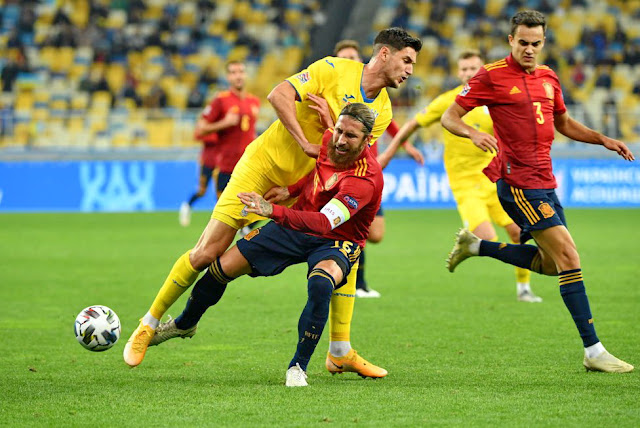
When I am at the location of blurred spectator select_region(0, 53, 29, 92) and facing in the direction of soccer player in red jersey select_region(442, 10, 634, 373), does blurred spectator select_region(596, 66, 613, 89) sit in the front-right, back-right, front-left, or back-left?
front-left

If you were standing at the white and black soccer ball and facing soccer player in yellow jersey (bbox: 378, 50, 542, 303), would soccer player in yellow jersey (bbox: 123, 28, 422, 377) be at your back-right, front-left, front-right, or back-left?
front-right

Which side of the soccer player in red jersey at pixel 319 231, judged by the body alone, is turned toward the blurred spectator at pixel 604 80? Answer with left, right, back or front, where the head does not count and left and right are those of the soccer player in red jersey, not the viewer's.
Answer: back

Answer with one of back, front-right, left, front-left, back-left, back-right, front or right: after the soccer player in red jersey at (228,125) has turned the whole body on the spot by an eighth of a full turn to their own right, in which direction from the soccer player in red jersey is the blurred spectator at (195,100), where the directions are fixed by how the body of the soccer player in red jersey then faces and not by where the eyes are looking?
back

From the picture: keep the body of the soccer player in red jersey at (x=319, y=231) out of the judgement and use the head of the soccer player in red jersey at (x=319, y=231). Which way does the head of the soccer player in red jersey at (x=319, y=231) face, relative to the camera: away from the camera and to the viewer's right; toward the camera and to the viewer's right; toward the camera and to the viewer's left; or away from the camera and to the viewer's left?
toward the camera and to the viewer's left

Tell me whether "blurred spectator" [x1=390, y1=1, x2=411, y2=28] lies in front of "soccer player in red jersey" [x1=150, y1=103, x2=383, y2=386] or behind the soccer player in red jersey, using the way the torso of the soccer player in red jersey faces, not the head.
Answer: behind

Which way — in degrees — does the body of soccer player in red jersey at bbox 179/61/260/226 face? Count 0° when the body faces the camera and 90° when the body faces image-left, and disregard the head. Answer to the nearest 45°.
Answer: approximately 315°

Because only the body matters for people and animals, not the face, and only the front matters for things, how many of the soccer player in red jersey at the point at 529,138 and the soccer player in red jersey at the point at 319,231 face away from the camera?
0

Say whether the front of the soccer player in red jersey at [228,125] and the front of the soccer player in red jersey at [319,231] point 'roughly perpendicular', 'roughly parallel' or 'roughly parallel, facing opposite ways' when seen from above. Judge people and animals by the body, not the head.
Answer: roughly perpendicular

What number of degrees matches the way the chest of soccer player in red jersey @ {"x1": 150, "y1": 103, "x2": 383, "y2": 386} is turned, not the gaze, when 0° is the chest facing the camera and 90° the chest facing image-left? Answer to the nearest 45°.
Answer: approximately 45°

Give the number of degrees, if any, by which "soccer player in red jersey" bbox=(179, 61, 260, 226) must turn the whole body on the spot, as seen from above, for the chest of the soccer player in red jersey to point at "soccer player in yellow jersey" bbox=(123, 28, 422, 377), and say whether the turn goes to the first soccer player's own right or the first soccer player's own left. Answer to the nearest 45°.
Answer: approximately 45° to the first soccer player's own right

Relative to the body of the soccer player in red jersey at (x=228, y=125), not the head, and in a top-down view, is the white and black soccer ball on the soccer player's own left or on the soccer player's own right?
on the soccer player's own right
